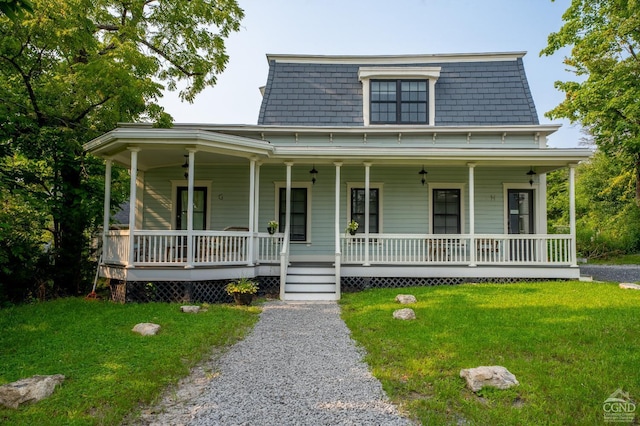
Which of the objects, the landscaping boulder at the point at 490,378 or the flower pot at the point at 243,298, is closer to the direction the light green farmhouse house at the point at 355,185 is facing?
the landscaping boulder

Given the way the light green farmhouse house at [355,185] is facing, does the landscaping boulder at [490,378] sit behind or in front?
in front

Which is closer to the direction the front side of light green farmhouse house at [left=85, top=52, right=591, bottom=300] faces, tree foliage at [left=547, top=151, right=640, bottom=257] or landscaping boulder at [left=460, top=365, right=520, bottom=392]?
the landscaping boulder

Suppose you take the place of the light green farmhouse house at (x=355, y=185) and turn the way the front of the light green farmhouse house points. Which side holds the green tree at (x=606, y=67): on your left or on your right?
on your left

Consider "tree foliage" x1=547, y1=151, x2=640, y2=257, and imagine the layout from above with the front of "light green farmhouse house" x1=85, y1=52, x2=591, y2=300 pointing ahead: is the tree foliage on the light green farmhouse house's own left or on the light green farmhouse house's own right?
on the light green farmhouse house's own left

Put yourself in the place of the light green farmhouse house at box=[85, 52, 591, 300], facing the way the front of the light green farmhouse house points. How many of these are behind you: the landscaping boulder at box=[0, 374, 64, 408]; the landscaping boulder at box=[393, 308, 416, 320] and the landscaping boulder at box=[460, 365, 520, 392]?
0

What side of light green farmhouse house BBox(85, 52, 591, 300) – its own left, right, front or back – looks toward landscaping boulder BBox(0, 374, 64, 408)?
front

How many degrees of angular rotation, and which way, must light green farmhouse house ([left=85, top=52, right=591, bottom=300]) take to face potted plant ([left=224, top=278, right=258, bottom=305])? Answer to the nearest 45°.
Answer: approximately 45° to its right

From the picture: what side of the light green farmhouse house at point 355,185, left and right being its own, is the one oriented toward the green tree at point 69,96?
right

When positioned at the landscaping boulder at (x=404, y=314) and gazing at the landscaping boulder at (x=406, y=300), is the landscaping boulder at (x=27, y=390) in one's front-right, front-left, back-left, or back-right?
back-left

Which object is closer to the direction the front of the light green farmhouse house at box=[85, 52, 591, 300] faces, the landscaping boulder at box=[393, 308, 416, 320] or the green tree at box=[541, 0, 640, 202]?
the landscaping boulder

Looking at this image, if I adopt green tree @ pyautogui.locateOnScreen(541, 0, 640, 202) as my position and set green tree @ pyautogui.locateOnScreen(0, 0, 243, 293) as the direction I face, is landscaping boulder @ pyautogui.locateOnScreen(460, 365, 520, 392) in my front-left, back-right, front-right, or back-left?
front-left

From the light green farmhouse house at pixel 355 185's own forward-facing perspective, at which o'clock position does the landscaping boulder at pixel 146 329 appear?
The landscaping boulder is roughly at 1 o'clock from the light green farmhouse house.

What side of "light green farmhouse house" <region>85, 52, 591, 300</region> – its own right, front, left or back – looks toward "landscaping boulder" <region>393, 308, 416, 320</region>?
front

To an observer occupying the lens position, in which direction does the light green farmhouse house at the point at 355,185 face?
facing the viewer
